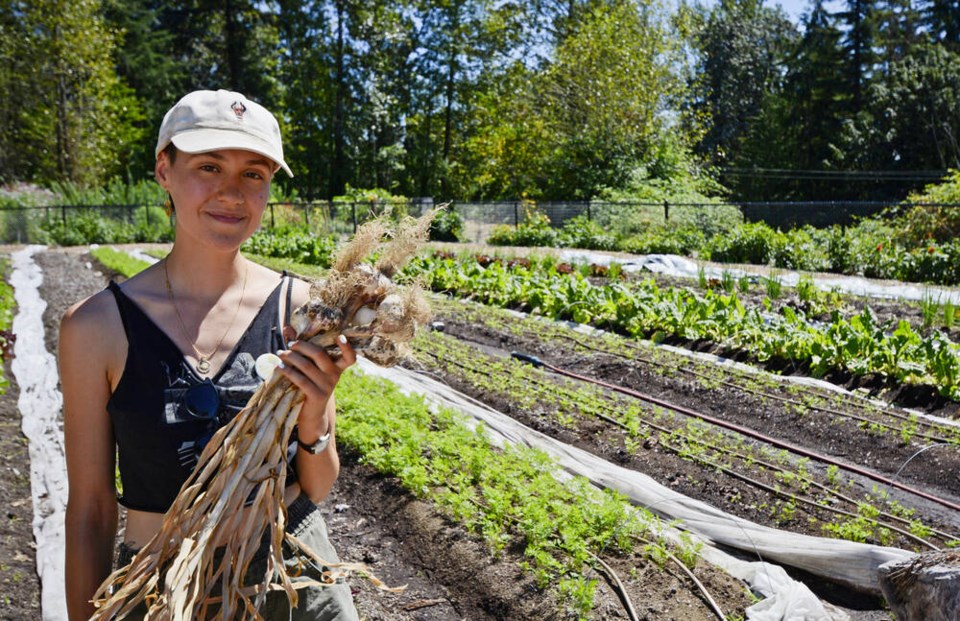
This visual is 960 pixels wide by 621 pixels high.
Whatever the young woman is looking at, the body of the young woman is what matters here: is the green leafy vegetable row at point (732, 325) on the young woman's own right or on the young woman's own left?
on the young woman's own left

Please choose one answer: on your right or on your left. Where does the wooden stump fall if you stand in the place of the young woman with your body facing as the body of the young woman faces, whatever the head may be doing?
on your left

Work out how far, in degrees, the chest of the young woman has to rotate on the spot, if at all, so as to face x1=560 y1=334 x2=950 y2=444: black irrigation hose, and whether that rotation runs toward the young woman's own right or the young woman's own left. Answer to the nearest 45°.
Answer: approximately 90° to the young woman's own left

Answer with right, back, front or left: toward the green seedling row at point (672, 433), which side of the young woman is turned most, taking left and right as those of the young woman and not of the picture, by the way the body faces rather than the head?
left

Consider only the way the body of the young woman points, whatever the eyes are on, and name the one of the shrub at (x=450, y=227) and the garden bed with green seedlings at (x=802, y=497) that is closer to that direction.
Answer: the garden bed with green seedlings

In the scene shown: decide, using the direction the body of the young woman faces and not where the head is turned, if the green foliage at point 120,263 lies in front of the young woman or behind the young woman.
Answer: behind

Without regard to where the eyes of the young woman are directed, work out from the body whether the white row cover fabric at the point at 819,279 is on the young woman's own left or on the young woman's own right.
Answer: on the young woman's own left

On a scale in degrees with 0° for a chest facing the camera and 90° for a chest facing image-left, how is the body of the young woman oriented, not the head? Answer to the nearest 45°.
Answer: approximately 315°

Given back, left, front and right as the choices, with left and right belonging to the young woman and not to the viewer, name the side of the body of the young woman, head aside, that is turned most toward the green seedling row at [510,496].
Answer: left

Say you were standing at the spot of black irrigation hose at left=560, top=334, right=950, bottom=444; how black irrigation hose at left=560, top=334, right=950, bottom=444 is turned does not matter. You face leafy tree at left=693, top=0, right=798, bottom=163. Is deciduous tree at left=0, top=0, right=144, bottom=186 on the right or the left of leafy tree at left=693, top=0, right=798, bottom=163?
left

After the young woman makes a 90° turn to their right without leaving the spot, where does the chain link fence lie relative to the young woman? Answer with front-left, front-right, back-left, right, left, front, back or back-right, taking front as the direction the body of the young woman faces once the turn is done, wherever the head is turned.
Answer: back-right
